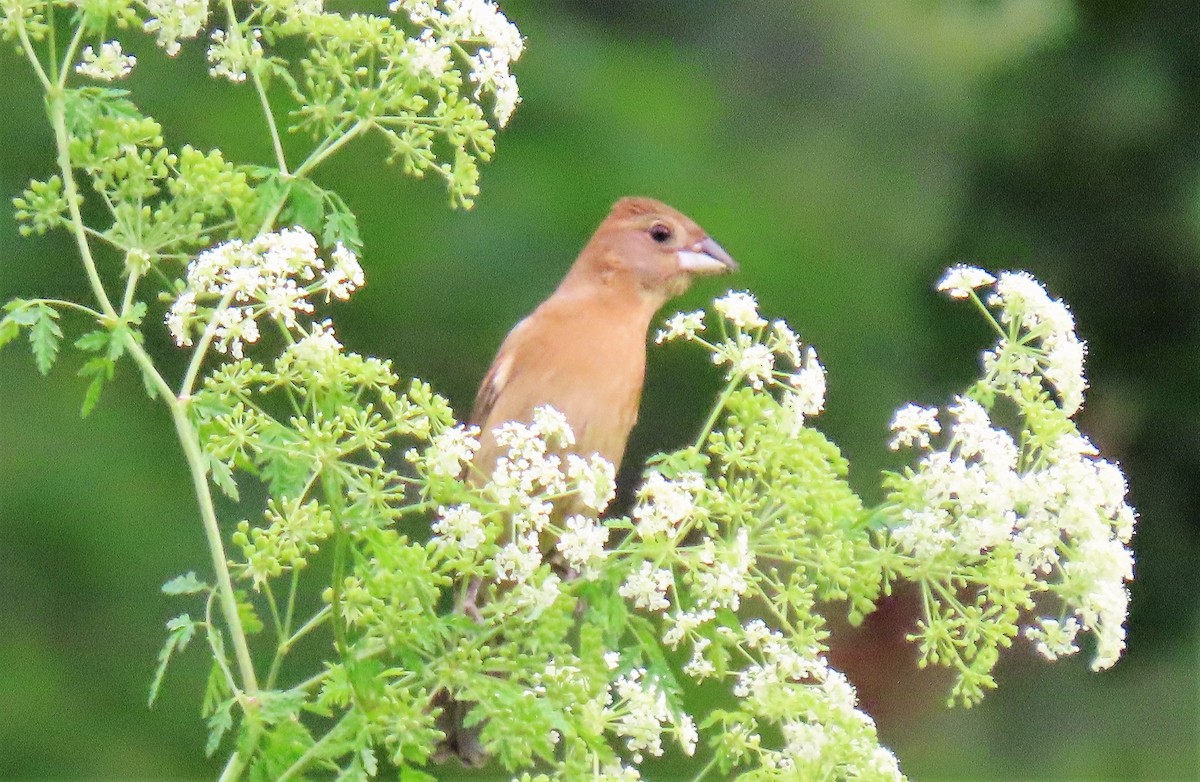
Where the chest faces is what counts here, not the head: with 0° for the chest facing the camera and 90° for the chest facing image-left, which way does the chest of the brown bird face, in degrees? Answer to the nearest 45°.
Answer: approximately 315°
